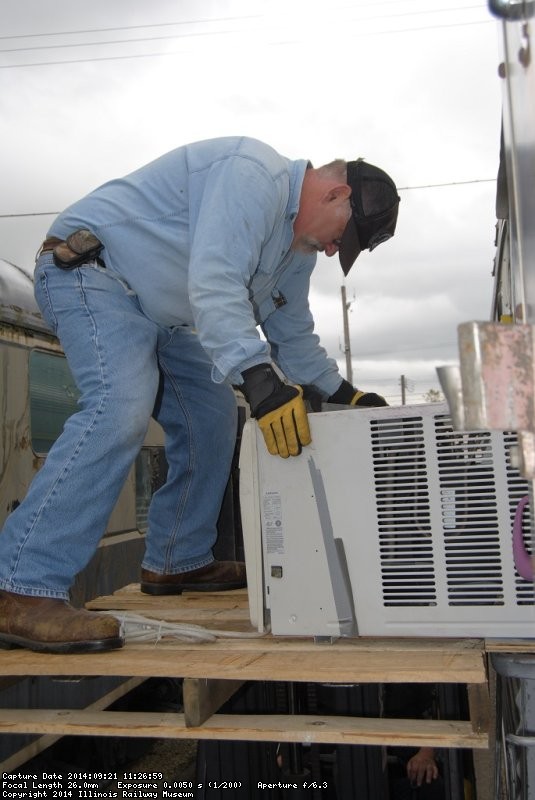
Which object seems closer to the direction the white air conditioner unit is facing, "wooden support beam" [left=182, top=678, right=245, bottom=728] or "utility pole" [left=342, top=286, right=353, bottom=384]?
the wooden support beam

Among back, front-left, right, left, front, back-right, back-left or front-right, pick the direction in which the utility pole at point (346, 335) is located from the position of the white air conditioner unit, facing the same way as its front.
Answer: right

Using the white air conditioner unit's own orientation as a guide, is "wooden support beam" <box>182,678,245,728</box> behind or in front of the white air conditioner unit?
in front

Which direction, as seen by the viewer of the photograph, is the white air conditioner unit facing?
facing to the left of the viewer
